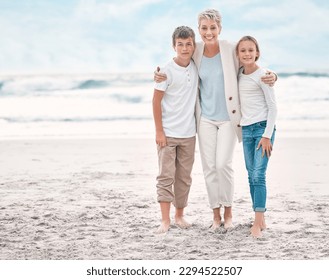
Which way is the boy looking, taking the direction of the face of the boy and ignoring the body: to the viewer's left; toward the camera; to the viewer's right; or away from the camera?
toward the camera

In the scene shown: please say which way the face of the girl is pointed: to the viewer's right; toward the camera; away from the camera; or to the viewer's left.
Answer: toward the camera

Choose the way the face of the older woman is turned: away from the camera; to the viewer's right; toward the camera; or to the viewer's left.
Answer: toward the camera
